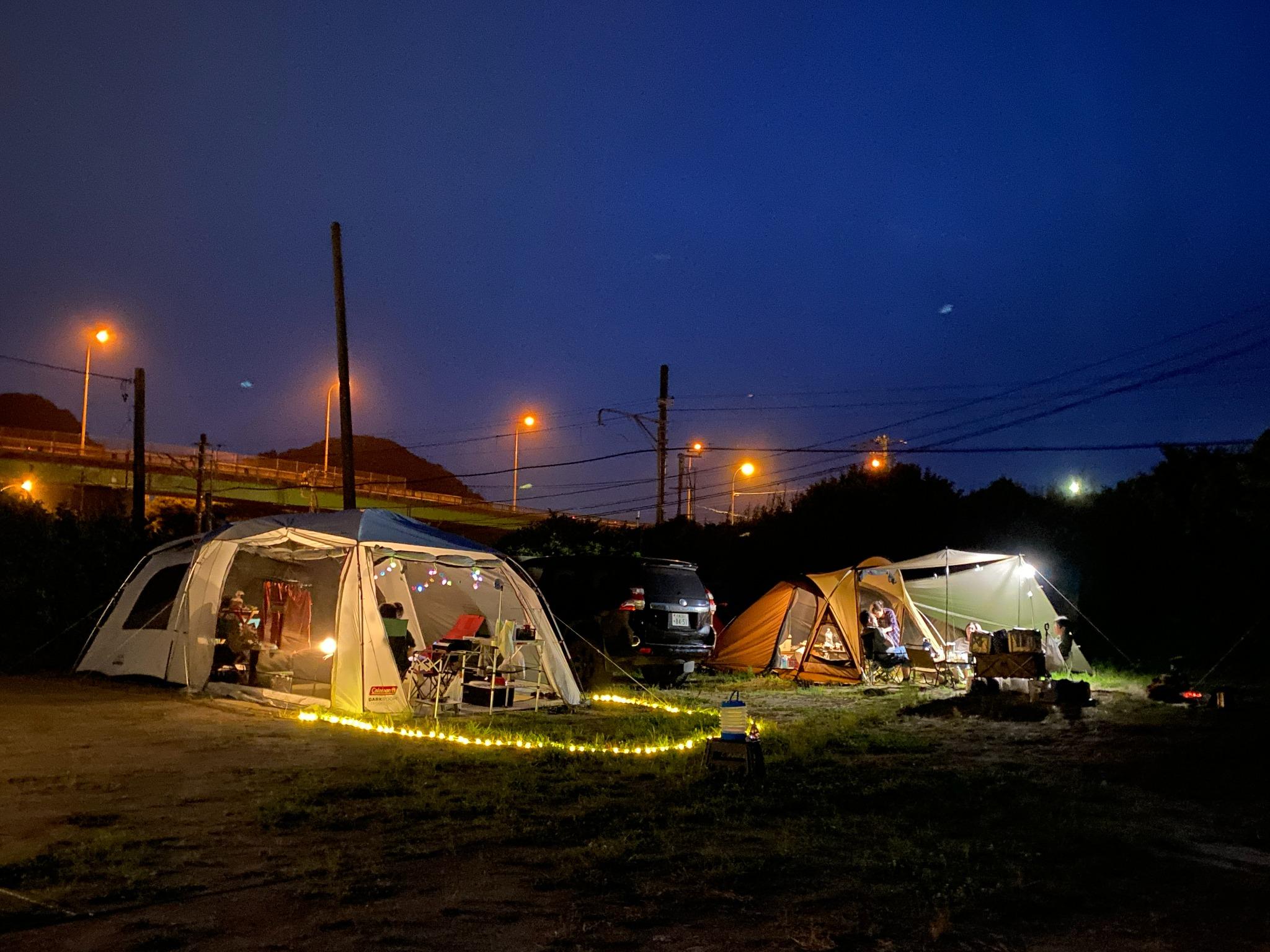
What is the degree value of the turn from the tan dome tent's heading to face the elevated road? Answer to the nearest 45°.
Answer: approximately 180°

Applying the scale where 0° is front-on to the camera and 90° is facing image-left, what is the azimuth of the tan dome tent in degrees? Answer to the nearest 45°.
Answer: approximately 315°

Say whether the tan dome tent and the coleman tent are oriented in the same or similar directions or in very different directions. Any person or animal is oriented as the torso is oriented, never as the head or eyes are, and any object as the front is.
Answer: same or similar directions

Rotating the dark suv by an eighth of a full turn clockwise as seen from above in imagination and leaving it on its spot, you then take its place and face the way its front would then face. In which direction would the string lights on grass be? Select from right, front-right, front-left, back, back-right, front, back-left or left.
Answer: back

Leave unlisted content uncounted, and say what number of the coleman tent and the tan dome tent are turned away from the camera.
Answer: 0

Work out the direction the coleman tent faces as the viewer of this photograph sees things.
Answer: facing the viewer and to the right of the viewer

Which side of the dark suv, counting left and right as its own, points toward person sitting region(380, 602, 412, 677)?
left

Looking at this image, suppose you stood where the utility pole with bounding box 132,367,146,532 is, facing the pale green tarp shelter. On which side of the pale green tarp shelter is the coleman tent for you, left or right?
right

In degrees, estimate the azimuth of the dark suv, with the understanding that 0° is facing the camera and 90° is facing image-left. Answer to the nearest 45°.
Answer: approximately 135°

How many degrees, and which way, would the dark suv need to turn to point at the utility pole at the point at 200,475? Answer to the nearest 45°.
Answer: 0° — it already faces it

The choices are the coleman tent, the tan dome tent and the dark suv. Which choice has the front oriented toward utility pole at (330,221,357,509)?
the dark suv

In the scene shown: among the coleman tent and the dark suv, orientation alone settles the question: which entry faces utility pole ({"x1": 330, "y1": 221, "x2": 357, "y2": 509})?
the dark suv

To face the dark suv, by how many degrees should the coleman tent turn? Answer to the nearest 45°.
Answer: approximately 45° to its left

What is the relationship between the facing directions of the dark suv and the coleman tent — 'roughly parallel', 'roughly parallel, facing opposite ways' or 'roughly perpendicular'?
roughly parallel, facing opposite ways

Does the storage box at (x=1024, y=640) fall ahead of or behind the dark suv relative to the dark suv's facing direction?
behind
